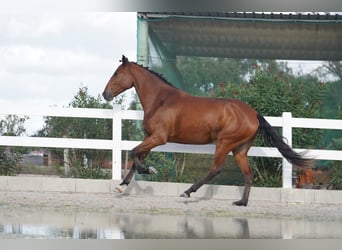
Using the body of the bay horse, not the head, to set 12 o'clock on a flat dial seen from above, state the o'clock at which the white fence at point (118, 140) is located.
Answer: The white fence is roughly at 1 o'clock from the bay horse.

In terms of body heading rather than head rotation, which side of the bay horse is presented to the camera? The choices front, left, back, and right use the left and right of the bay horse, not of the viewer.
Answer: left
